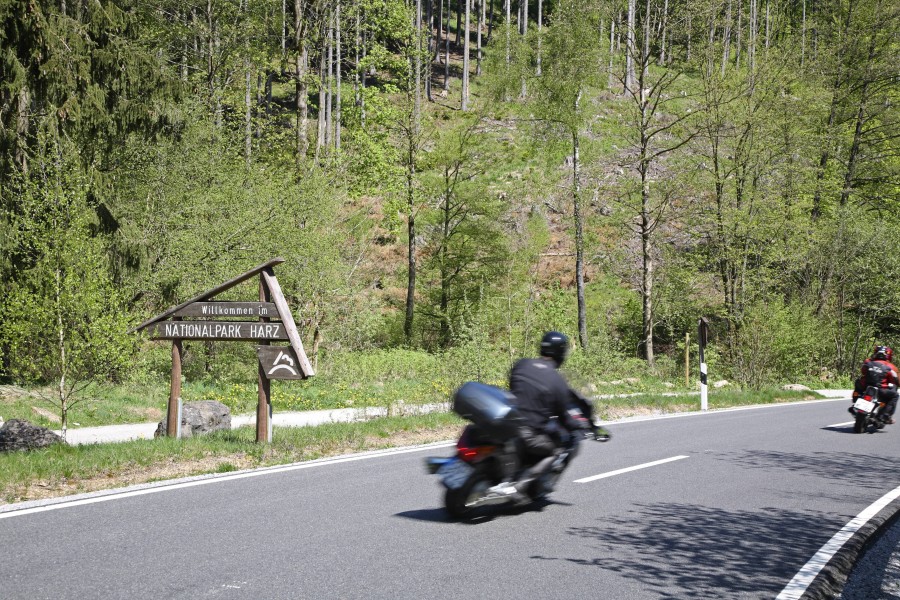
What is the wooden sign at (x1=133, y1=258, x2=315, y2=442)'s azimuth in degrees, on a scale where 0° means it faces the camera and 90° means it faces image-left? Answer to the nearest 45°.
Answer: approximately 0°

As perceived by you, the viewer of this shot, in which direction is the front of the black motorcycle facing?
facing away from the viewer and to the right of the viewer

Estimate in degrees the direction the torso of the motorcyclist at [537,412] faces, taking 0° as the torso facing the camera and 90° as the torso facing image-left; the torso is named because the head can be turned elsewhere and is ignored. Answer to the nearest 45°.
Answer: approximately 225°

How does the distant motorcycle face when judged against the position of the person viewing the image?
facing away from the viewer and to the right of the viewer

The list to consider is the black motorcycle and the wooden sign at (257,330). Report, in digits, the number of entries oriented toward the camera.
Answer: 1

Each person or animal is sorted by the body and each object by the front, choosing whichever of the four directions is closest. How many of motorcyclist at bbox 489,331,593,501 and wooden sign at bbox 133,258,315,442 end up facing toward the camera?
1

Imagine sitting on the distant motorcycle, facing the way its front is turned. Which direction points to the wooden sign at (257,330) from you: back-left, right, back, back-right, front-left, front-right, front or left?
back

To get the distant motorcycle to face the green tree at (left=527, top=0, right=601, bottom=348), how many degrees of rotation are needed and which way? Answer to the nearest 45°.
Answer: approximately 90° to its left

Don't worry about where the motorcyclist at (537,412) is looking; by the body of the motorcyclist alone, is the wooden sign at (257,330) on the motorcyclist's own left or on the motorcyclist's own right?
on the motorcyclist's own left

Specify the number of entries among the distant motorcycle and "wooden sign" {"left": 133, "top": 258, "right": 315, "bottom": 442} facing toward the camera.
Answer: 1

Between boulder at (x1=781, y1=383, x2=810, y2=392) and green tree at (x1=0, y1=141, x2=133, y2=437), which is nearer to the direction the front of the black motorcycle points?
the boulder

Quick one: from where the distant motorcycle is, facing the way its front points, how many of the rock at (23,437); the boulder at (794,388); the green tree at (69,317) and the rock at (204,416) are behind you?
3
